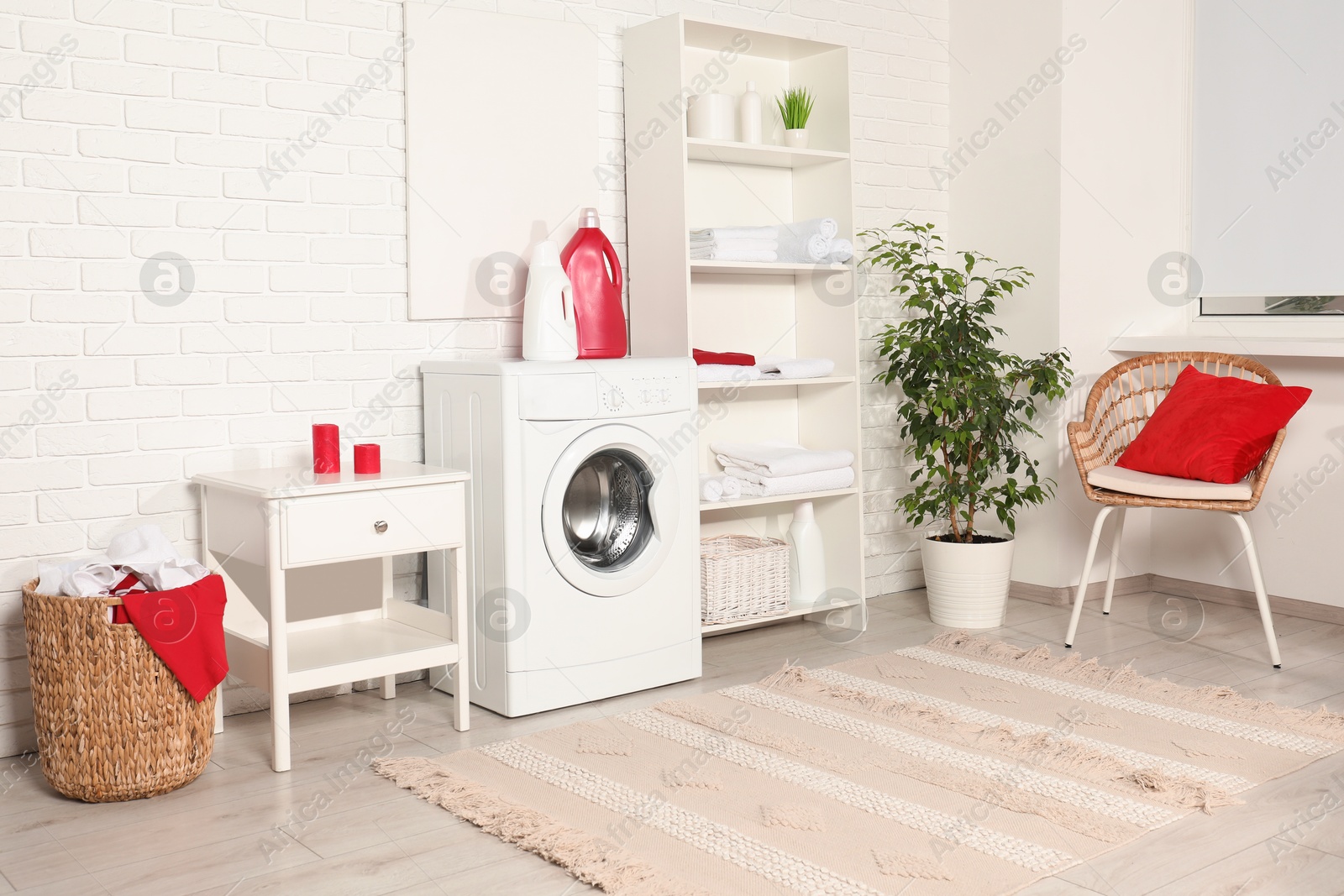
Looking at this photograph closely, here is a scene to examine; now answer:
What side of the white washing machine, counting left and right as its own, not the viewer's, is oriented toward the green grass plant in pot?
left

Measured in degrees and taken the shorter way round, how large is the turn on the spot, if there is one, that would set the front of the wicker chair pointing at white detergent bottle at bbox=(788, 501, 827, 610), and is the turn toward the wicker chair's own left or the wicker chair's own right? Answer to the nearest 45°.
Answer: approximately 90° to the wicker chair's own right

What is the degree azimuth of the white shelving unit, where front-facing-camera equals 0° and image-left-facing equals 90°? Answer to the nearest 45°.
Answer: approximately 315°

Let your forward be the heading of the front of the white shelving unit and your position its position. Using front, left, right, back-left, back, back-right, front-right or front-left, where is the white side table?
right

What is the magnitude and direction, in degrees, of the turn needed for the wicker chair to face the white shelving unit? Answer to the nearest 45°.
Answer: approximately 90° to its right

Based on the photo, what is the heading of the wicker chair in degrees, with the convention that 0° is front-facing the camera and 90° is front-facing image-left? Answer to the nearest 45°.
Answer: approximately 0°

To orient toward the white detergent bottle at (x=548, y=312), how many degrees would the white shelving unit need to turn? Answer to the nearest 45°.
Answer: approximately 90° to its right

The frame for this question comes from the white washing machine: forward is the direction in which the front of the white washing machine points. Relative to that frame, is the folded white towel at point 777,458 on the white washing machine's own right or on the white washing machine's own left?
on the white washing machine's own left

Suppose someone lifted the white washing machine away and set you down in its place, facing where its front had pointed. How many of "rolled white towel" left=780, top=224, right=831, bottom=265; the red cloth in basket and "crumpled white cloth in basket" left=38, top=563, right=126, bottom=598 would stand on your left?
1

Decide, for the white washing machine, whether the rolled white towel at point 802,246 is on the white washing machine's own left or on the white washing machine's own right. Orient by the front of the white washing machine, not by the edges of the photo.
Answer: on the white washing machine's own left
